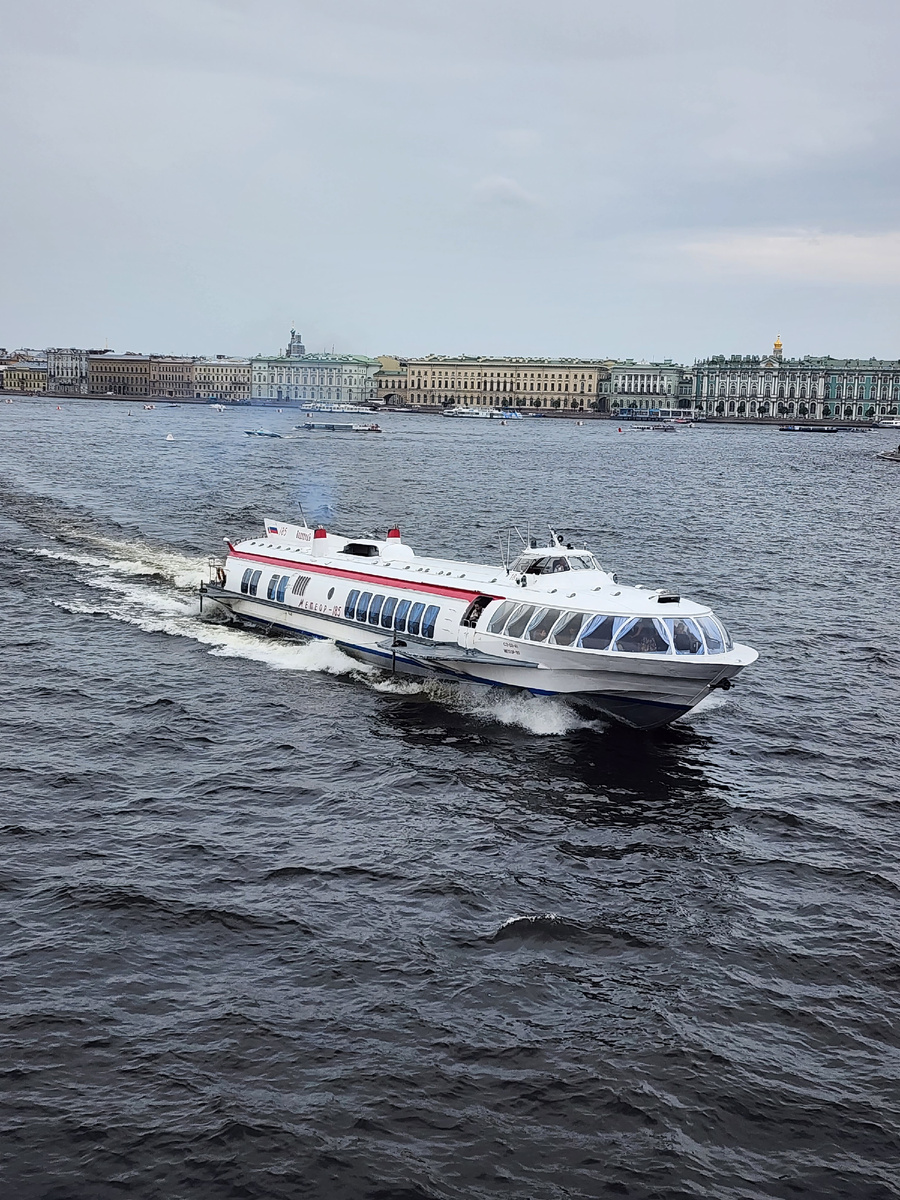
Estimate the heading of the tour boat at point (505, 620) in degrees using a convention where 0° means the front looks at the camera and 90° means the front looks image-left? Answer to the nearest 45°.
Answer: approximately 315°
